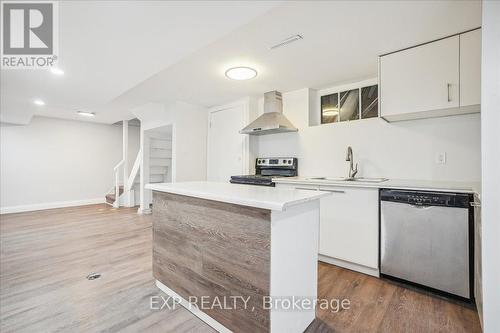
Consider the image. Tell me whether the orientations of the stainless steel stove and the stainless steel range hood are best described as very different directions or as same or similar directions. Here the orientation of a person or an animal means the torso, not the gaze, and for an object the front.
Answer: same or similar directions

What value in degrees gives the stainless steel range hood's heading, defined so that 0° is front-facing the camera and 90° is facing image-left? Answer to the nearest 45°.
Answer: approximately 45°

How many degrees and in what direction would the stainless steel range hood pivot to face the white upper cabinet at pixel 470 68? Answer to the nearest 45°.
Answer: approximately 90° to its left

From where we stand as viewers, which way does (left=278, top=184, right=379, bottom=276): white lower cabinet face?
facing the viewer and to the left of the viewer

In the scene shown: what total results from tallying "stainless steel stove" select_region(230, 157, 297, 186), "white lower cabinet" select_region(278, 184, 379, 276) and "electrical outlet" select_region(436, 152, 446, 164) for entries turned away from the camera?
0

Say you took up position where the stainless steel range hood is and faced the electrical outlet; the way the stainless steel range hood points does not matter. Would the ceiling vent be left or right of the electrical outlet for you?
right

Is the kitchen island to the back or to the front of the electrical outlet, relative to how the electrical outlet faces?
to the front

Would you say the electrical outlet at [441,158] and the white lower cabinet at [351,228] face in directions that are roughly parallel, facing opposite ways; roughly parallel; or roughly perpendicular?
roughly parallel

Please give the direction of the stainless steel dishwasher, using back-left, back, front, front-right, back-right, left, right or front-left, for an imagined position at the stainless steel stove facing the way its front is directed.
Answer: left

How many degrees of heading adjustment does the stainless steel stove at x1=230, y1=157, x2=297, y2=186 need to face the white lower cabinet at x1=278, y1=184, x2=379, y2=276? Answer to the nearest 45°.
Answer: approximately 90° to its left

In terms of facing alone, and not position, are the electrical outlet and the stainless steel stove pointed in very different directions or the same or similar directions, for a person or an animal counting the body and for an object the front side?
same or similar directions

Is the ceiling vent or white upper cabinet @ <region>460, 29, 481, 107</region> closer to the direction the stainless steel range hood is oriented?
the ceiling vent

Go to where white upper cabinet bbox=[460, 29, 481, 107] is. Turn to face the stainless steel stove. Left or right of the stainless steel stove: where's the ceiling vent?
left

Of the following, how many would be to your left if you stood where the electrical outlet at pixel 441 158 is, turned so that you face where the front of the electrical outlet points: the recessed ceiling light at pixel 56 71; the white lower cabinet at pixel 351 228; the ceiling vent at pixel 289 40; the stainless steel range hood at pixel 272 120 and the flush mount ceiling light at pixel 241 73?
0

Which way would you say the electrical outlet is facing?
toward the camera

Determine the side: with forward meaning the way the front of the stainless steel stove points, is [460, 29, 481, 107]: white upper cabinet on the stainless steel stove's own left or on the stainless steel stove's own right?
on the stainless steel stove's own left

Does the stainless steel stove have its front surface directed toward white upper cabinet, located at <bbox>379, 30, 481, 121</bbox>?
no

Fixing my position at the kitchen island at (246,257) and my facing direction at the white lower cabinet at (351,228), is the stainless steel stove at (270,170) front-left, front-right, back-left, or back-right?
front-left

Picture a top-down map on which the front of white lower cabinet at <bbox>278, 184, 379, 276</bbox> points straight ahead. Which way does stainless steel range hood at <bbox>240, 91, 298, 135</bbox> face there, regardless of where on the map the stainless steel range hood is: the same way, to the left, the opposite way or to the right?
the same way
